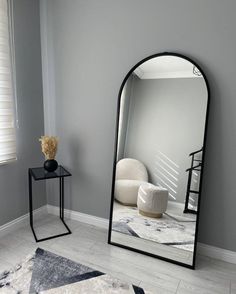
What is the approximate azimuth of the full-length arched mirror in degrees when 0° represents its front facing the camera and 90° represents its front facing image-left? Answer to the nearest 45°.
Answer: approximately 45°

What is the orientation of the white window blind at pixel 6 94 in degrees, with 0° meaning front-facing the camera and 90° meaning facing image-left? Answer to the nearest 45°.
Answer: approximately 315°
